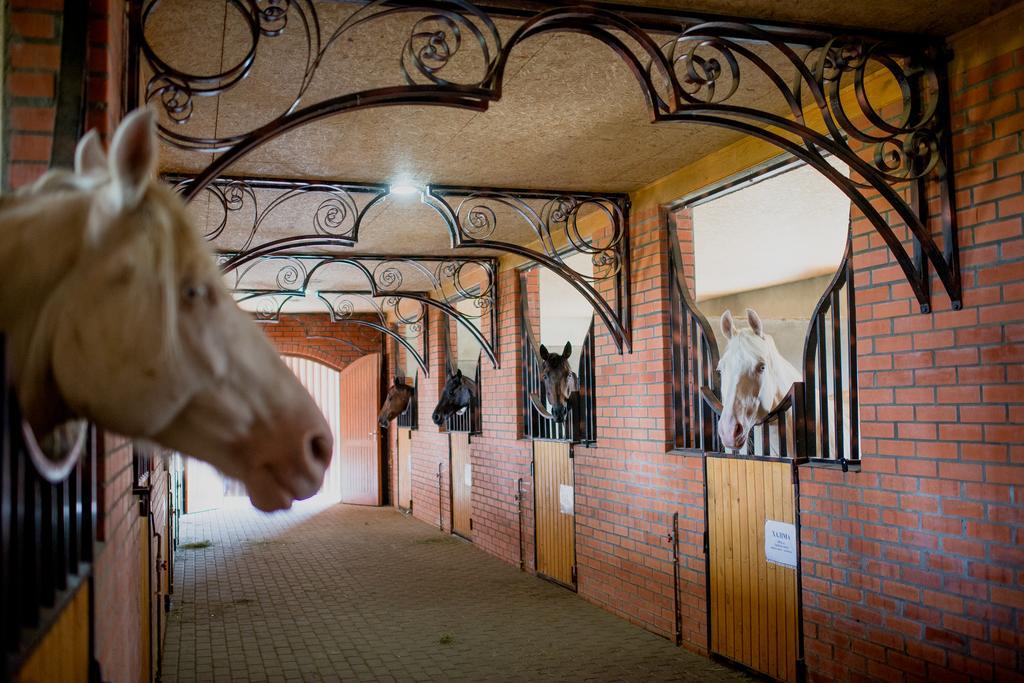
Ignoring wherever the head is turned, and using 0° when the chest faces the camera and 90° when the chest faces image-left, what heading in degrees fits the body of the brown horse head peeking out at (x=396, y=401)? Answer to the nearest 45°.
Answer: approximately 45°

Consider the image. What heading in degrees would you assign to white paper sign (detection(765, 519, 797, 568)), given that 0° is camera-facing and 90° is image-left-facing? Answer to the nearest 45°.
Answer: approximately 45°

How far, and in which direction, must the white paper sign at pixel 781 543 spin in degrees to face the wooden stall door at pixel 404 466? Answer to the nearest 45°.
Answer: approximately 90° to its right

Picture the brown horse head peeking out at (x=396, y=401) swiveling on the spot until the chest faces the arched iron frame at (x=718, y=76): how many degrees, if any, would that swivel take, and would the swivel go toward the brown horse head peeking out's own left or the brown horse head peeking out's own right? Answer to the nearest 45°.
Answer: approximately 45° to the brown horse head peeking out's own left

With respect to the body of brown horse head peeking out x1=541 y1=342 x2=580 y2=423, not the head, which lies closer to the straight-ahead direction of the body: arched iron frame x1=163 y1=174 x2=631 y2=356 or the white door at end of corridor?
the arched iron frame

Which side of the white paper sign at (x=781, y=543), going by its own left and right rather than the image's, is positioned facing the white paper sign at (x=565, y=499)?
right
